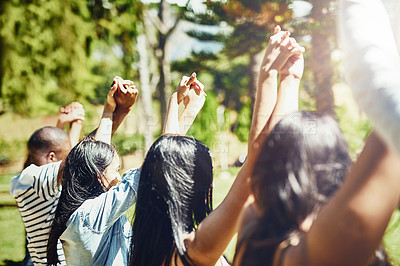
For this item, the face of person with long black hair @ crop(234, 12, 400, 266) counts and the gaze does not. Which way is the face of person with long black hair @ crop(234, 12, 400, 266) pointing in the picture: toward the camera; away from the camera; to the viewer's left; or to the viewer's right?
away from the camera

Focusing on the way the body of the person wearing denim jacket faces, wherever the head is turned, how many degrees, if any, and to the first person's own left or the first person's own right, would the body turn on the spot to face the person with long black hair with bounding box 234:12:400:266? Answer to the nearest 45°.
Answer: approximately 90° to the first person's own right

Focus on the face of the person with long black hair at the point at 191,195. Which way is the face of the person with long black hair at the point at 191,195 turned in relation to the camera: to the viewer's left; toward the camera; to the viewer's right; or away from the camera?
away from the camera

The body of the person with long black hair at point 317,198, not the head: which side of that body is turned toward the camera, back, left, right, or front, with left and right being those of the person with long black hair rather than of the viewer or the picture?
back

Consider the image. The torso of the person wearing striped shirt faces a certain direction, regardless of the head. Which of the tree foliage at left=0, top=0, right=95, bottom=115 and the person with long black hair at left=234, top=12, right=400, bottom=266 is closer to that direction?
the tree foliage

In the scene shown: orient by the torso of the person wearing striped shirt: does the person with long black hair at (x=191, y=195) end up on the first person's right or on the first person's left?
on the first person's right

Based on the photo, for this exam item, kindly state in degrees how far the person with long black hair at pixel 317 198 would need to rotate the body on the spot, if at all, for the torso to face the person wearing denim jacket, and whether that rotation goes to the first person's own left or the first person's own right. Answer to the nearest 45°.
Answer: approximately 45° to the first person's own left

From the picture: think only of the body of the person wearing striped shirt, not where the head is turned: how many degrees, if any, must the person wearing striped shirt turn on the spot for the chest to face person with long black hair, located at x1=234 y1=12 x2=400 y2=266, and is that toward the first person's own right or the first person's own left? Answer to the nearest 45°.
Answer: approximately 90° to the first person's own right

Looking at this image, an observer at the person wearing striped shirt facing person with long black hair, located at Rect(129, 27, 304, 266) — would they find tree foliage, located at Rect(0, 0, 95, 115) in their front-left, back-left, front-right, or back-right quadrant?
back-left

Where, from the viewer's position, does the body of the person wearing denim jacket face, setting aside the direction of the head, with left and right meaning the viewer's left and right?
facing away from the viewer and to the right of the viewer

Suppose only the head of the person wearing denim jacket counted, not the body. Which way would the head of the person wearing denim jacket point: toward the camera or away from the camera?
away from the camera

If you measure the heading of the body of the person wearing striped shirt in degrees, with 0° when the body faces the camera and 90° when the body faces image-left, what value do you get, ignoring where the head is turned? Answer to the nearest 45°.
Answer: approximately 225°

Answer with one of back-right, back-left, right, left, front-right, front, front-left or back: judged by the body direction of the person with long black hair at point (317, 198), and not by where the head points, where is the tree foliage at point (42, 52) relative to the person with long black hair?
front-left
